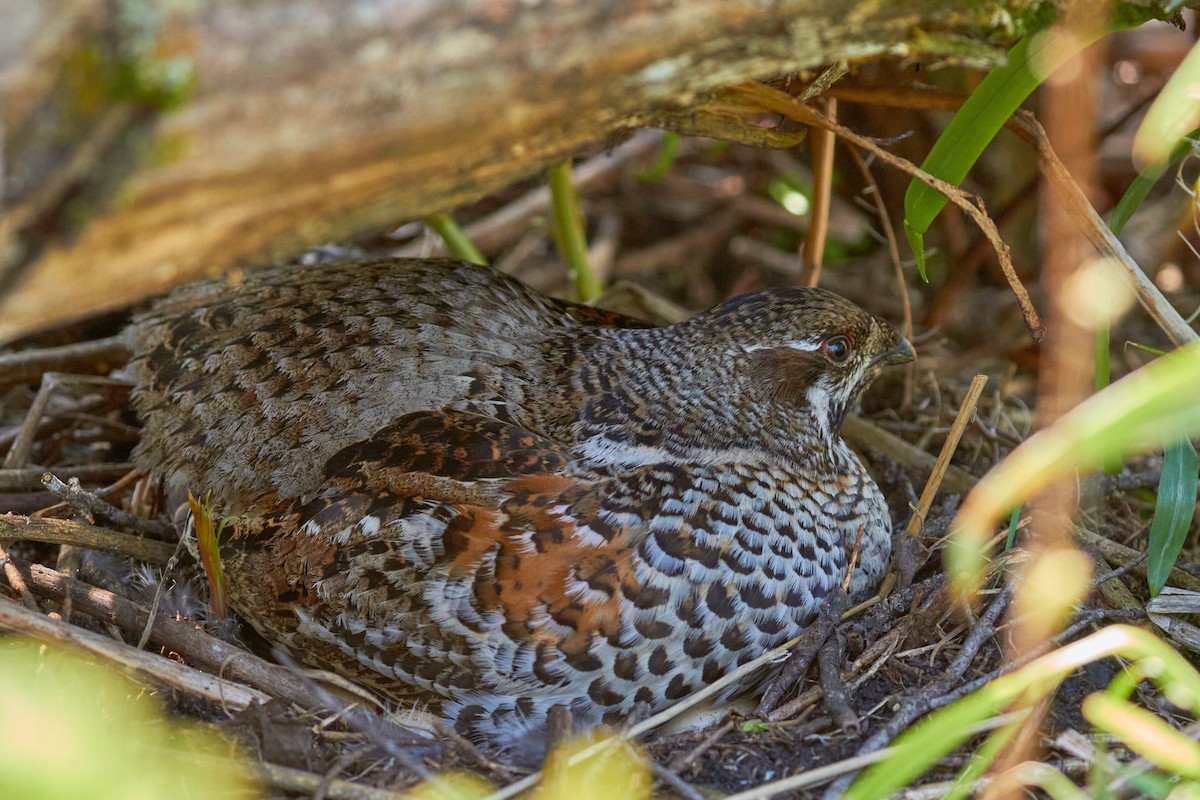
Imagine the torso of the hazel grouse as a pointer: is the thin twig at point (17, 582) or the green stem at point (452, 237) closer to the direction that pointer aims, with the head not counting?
the green stem

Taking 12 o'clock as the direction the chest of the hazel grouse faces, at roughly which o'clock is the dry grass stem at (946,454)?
The dry grass stem is roughly at 12 o'clock from the hazel grouse.

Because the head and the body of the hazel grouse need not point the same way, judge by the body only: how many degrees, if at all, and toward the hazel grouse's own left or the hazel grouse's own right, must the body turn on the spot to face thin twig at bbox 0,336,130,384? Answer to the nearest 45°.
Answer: approximately 135° to the hazel grouse's own left

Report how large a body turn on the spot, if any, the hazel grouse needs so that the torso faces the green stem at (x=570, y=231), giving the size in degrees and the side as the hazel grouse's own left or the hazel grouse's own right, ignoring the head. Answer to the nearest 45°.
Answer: approximately 90° to the hazel grouse's own left

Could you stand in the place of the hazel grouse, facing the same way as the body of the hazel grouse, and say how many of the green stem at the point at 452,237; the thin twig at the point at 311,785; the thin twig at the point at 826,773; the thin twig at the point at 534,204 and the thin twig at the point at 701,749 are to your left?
2

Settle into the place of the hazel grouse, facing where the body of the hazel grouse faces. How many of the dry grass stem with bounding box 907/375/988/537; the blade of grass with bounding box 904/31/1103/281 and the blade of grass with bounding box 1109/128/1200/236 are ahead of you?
3

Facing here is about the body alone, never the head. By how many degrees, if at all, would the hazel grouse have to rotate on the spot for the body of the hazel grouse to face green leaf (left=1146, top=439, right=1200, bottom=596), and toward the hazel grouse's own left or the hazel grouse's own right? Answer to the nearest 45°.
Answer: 0° — it already faces it

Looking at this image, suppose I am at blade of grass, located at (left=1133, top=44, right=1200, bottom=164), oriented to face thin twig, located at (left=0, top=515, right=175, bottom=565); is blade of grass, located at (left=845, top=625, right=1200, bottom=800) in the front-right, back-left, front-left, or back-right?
front-left

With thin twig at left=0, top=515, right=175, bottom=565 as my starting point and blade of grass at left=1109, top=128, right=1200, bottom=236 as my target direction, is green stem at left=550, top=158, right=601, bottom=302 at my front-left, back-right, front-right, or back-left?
front-left

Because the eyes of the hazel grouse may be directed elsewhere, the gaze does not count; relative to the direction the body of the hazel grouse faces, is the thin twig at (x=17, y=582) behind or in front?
behind

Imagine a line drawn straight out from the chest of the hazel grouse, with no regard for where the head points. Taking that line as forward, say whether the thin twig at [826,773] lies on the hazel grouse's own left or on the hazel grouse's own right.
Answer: on the hazel grouse's own right

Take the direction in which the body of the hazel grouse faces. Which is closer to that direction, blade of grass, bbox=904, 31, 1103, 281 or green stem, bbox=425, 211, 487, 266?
the blade of grass

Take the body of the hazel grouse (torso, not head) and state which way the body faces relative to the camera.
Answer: to the viewer's right

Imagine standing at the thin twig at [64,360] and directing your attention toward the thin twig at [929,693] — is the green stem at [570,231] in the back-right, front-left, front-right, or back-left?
front-left

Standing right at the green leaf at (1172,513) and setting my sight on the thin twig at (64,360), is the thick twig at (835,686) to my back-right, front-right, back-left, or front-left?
front-left

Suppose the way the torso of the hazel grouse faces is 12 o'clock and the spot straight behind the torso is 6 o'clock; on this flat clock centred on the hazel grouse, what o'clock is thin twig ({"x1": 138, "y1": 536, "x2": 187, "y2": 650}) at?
The thin twig is roughly at 6 o'clock from the hazel grouse.

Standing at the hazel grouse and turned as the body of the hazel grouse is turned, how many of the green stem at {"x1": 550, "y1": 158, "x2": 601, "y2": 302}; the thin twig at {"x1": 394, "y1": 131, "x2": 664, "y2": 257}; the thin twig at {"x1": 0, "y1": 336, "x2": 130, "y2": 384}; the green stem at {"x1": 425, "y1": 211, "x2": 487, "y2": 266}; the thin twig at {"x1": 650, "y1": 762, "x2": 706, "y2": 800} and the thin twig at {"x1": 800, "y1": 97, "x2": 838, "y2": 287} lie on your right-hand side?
1

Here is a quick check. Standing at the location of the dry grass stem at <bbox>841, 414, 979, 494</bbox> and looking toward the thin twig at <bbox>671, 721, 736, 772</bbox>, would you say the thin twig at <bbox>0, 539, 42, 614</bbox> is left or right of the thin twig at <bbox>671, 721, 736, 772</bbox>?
right
